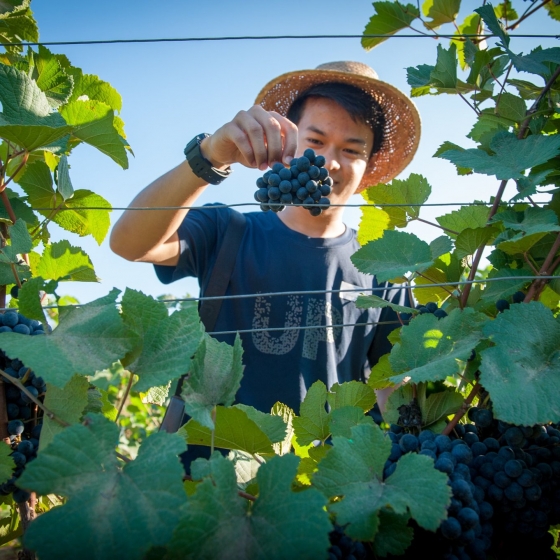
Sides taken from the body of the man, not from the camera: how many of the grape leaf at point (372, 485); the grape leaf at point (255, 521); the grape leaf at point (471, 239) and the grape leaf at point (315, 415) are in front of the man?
4

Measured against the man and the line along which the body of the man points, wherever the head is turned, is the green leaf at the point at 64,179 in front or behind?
in front

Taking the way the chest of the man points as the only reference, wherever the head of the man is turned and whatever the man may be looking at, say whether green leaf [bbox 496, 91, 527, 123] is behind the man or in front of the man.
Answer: in front

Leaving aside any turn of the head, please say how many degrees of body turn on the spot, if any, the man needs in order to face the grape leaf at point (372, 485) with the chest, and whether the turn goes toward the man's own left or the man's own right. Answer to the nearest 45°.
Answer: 0° — they already face it

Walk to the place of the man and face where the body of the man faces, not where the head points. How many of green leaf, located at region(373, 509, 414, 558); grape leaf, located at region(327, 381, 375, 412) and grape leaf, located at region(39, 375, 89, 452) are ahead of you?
3

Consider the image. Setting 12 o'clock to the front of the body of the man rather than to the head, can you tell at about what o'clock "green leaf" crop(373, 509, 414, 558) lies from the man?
The green leaf is roughly at 12 o'clock from the man.

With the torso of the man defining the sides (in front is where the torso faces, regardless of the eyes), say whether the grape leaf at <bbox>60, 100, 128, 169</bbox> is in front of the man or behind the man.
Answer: in front

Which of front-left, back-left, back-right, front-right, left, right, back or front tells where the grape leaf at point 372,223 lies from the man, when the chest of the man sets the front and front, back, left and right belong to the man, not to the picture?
front

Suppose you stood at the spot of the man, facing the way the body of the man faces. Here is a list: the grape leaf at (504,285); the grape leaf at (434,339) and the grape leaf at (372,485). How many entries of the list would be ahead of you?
3

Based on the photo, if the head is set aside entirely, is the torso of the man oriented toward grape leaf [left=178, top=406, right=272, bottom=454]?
yes

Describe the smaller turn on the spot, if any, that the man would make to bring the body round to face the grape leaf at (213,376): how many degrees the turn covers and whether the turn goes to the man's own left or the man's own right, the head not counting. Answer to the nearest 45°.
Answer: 0° — they already face it

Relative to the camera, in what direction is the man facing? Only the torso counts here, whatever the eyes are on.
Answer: toward the camera
